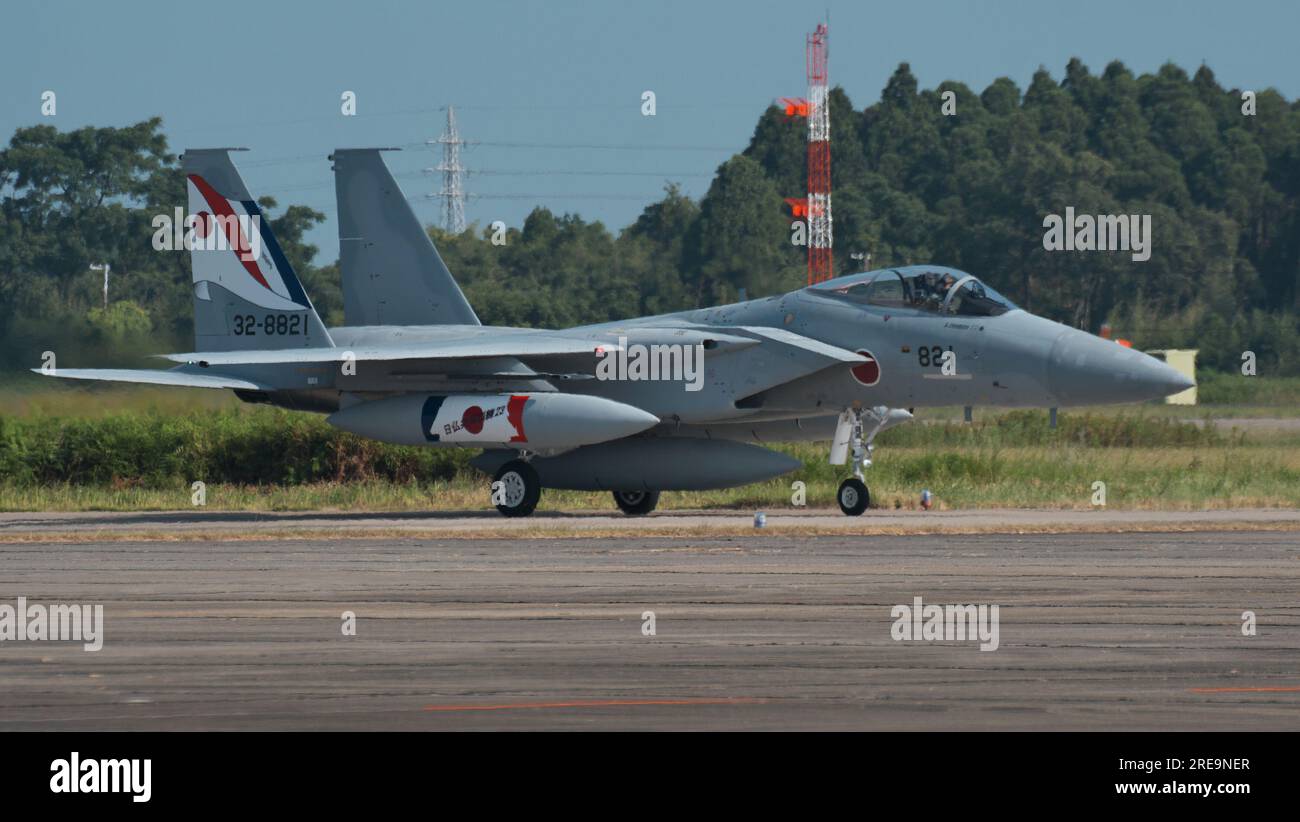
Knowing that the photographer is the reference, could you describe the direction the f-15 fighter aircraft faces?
facing the viewer and to the right of the viewer
